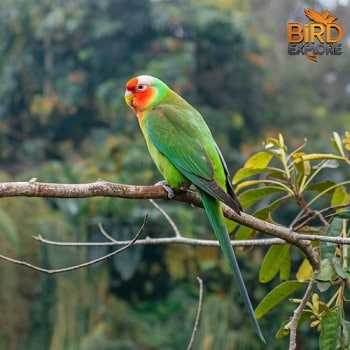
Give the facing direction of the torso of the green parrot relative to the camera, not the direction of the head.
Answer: to the viewer's left
